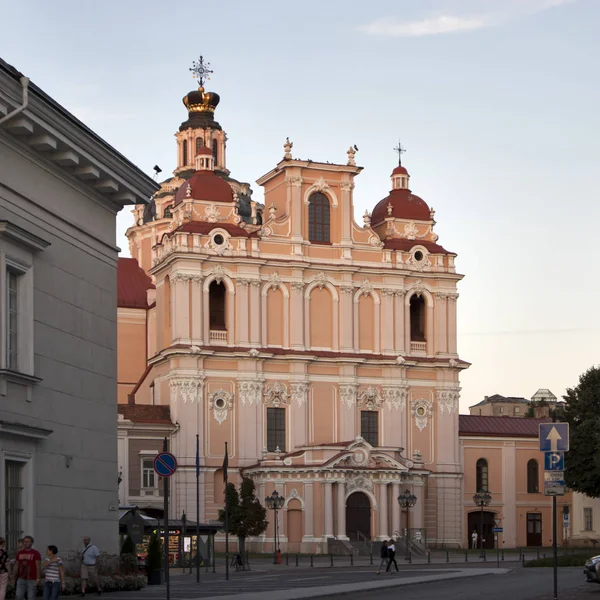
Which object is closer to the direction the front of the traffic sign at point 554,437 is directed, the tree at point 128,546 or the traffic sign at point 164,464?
the traffic sign

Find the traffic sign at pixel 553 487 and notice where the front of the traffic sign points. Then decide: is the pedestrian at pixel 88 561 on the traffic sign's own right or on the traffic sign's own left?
on the traffic sign's own right

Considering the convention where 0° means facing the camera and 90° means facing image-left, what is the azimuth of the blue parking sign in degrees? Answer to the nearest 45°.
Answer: approximately 0°

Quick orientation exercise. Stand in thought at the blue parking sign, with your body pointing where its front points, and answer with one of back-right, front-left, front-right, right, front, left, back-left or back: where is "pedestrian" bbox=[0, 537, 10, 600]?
front-right

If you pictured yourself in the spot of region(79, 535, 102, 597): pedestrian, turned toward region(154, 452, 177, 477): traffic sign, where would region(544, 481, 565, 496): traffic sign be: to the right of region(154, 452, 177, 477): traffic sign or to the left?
left

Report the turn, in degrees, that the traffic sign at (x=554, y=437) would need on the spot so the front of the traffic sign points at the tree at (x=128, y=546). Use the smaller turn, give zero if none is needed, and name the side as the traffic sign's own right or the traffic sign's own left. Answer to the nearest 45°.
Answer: approximately 135° to the traffic sign's own right

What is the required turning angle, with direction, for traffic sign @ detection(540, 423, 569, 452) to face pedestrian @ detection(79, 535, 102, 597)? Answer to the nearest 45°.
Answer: approximately 90° to its right

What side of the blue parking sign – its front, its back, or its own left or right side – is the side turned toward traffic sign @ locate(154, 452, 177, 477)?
right

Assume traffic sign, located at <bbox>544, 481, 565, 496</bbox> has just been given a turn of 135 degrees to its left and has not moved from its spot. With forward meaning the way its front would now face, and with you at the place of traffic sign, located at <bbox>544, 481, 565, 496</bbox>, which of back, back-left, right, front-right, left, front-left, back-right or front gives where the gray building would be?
back-left

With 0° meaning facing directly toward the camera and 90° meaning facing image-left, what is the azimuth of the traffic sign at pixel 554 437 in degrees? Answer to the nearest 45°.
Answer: approximately 0°
